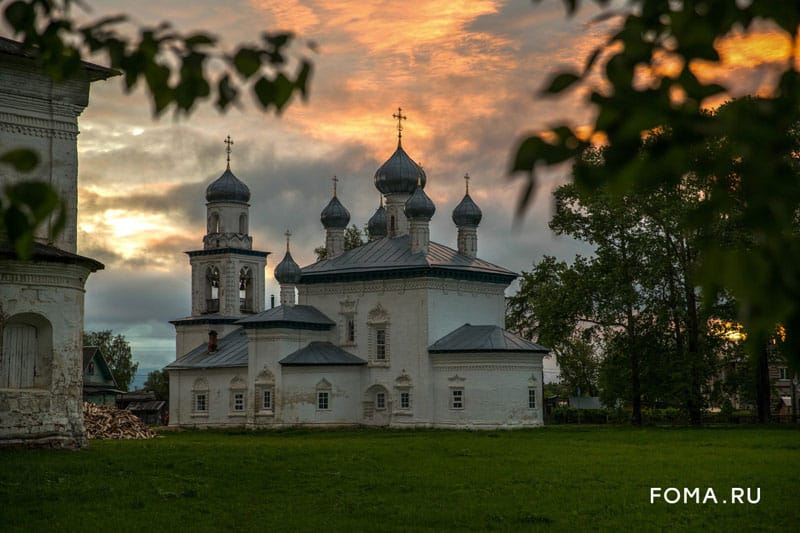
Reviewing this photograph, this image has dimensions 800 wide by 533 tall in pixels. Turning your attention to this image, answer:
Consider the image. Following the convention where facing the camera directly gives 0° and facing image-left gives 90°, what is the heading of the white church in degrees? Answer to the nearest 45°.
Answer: approximately 135°

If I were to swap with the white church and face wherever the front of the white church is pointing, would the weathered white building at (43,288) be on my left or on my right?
on my left

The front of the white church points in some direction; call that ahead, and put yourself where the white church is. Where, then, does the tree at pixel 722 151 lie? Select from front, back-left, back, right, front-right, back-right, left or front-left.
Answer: back-left
